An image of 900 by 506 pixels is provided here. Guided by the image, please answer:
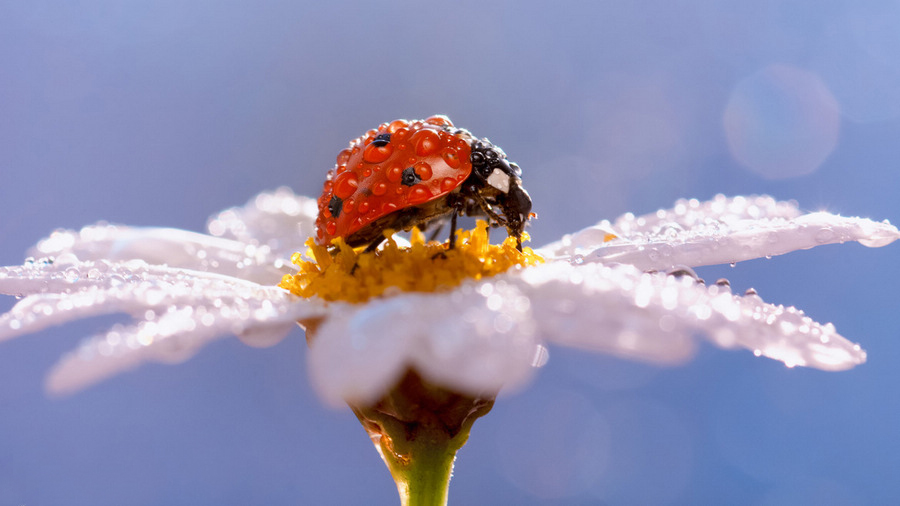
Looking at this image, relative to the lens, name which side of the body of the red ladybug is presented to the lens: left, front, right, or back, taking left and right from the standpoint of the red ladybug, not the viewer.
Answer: right
